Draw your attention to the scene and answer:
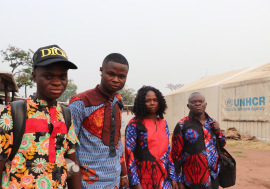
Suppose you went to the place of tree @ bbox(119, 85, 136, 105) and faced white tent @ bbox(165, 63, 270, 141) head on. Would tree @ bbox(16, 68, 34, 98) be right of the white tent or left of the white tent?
right

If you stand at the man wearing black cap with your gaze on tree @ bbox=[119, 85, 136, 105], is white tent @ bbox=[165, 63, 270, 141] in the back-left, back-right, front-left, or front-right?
front-right

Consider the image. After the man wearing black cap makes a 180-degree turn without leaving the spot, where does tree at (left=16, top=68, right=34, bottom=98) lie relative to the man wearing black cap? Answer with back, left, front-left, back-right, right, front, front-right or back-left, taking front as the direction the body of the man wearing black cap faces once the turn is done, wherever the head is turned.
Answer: front-right

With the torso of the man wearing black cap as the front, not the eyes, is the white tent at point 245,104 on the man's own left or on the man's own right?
on the man's own left

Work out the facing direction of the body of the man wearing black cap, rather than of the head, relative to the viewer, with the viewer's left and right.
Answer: facing the viewer and to the right of the viewer

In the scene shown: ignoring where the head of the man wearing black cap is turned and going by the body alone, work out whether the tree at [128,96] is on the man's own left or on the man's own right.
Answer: on the man's own left
